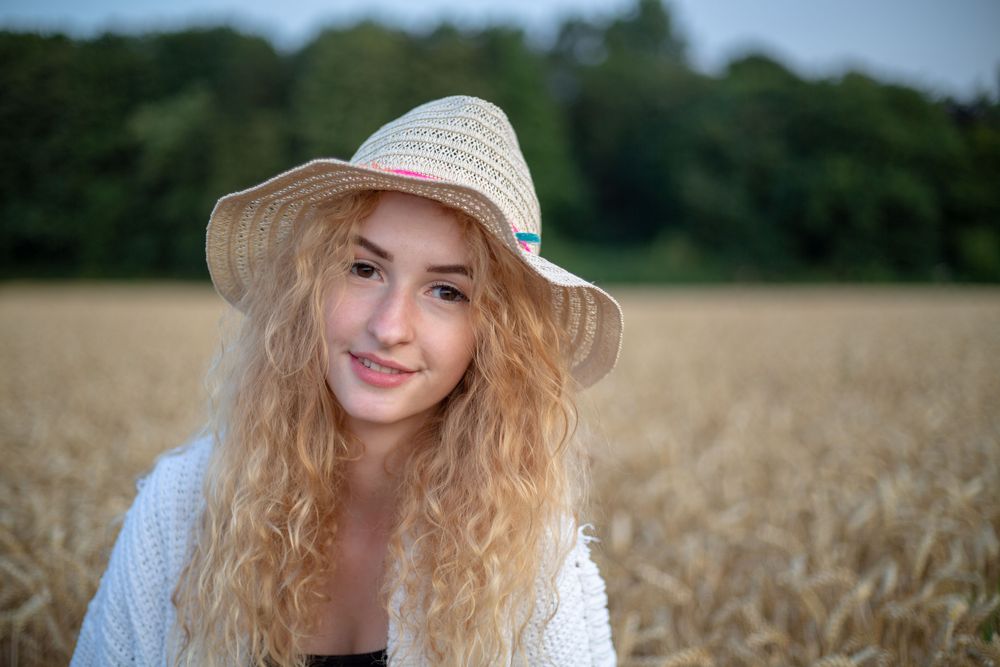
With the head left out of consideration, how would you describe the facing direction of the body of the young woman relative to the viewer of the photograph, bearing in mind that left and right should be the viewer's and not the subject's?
facing the viewer
